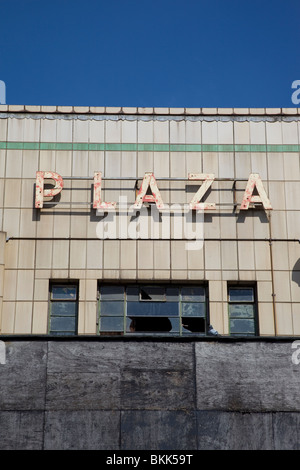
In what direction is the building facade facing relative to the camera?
toward the camera
